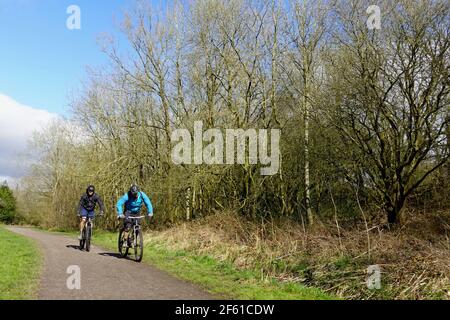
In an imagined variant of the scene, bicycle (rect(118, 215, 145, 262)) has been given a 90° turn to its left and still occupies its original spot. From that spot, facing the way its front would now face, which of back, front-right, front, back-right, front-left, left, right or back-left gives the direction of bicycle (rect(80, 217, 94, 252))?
left

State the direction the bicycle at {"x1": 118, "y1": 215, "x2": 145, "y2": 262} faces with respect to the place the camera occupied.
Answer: facing the viewer and to the right of the viewer

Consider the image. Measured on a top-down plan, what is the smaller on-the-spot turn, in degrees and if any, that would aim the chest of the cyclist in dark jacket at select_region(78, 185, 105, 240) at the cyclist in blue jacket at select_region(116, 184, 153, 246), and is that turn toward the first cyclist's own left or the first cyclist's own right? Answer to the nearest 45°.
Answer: approximately 45° to the first cyclist's own left

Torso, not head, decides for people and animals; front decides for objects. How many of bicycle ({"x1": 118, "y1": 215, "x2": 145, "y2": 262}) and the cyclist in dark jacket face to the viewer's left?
0

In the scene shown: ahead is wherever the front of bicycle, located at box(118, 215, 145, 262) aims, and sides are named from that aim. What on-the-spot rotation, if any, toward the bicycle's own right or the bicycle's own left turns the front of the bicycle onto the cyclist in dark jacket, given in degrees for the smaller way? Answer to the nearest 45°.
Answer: approximately 180°

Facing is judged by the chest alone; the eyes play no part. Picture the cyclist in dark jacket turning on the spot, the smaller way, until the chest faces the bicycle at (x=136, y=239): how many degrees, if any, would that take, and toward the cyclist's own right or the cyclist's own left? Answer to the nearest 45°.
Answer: approximately 45° to the cyclist's own left

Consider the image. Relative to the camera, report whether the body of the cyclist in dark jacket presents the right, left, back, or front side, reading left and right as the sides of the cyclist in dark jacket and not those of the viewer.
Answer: front
